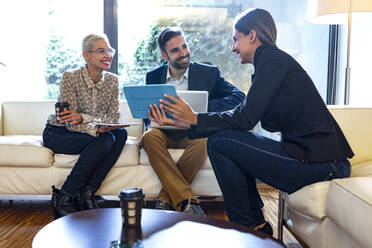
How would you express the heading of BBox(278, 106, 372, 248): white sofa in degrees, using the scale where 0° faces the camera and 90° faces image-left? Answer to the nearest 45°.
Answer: approximately 45°

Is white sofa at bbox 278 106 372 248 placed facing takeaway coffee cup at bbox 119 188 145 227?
yes

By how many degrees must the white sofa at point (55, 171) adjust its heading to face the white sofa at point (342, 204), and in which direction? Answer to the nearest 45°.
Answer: approximately 45° to its left

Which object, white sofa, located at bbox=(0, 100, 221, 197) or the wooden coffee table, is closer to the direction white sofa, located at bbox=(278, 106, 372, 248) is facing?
the wooden coffee table

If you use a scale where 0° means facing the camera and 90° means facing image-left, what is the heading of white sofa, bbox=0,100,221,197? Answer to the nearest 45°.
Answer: approximately 0°

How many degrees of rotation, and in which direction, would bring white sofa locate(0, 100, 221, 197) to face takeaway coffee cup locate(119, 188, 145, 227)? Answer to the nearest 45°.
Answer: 0° — it already faces it
